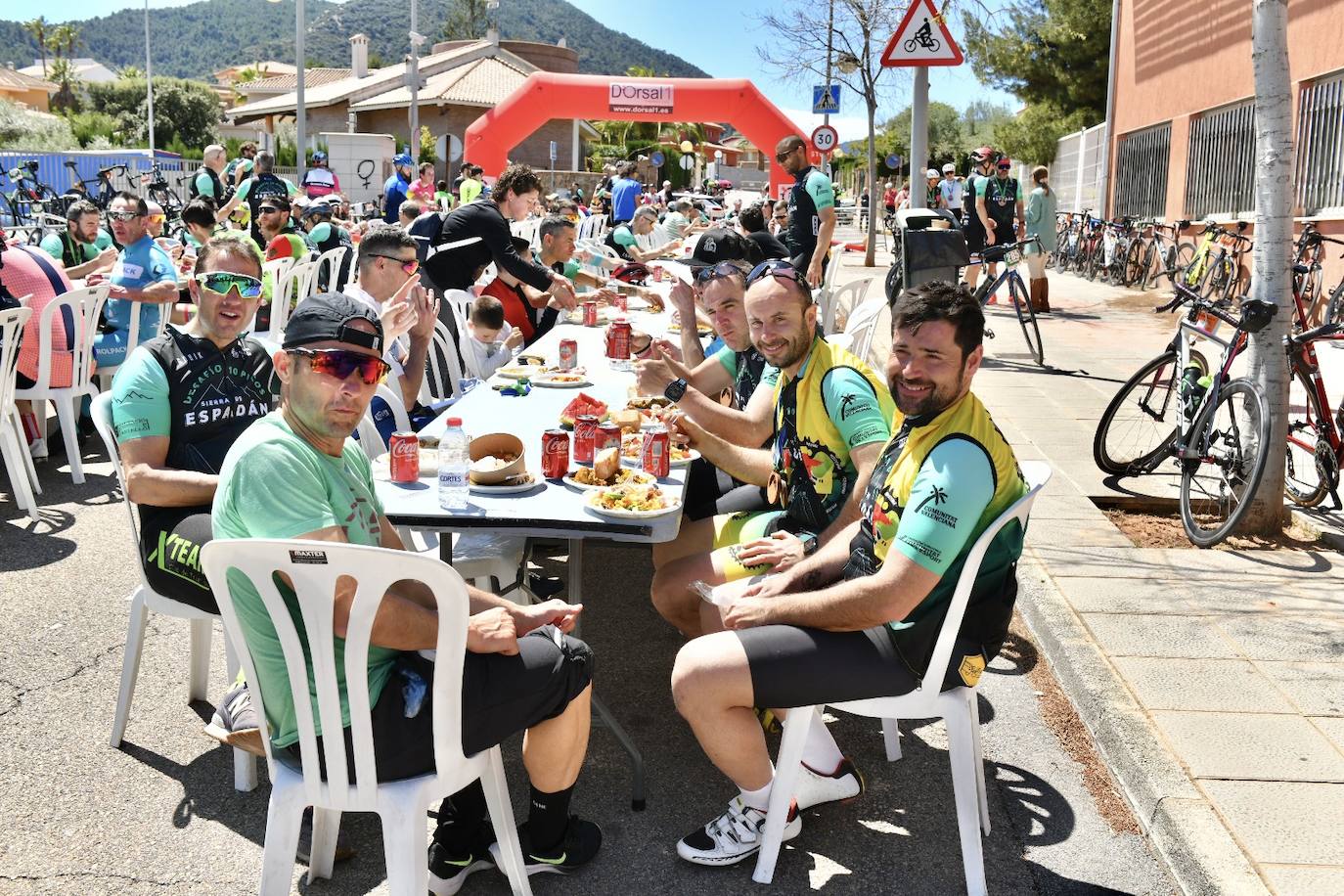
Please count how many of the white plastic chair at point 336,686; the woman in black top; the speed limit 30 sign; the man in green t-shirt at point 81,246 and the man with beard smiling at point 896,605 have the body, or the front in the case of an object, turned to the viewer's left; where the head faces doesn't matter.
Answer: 1

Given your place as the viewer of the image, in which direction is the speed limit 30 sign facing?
facing the viewer

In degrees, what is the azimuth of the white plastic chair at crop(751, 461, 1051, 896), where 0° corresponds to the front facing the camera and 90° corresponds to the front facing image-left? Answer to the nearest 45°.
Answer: approximately 90°

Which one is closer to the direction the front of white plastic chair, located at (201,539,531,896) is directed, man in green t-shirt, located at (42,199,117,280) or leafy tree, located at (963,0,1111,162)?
the leafy tree

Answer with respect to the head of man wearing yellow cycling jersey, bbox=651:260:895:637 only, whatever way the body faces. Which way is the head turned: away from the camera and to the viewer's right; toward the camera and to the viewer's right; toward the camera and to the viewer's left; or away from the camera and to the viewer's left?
toward the camera and to the viewer's left

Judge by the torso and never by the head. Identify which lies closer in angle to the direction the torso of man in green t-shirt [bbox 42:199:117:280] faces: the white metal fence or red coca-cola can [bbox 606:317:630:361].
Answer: the red coca-cola can

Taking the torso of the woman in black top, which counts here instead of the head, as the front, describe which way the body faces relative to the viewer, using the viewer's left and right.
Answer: facing to the right of the viewer

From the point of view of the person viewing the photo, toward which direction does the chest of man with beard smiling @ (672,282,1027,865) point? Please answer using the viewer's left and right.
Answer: facing to the left of the viewer

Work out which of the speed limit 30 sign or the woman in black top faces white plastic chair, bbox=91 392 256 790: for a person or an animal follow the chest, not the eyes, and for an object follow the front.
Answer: the speed limit 30 sign

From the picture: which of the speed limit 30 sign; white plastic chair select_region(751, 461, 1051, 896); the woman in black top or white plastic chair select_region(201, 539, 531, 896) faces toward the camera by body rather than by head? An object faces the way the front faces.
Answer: the speed limit 30 sign

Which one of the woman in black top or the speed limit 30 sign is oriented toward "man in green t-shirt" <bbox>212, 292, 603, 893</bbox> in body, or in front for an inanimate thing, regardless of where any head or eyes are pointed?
the speed limit 30 sign

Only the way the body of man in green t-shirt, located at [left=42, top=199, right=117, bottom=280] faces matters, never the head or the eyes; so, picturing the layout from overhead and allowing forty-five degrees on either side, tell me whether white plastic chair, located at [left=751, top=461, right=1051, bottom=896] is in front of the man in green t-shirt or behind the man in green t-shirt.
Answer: in front

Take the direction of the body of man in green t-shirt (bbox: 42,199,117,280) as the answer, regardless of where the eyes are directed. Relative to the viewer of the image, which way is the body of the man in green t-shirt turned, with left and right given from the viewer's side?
facing the viewer and to the right of the viewer

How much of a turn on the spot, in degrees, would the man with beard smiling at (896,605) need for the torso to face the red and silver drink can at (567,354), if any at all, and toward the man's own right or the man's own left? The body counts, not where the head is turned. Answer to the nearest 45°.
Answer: approximately 45° to the man's own right

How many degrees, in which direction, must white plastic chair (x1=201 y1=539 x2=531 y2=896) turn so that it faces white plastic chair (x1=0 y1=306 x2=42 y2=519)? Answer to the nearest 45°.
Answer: approximately 45° to its left
